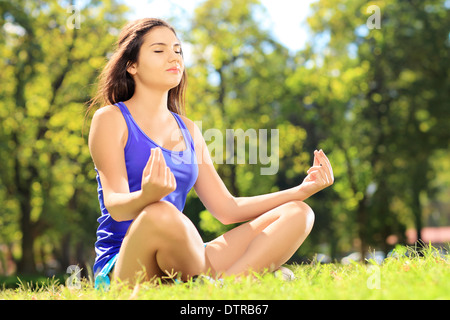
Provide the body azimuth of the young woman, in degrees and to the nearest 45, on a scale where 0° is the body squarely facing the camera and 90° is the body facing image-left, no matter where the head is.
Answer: approximately 315°

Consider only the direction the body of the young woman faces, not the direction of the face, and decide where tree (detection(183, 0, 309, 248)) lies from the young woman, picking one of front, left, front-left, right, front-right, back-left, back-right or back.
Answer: back-left

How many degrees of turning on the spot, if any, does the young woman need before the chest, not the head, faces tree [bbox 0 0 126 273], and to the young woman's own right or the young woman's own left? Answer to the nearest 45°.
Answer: approximately 135° to the young woman's own left

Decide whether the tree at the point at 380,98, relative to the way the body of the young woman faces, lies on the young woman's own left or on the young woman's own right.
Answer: on the young woman's own left

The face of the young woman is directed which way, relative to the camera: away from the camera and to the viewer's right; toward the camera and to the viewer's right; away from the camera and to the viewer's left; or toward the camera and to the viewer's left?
toward the camera and to the viewer's right

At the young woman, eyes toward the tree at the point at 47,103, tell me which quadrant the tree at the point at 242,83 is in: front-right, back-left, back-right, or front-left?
front-right
